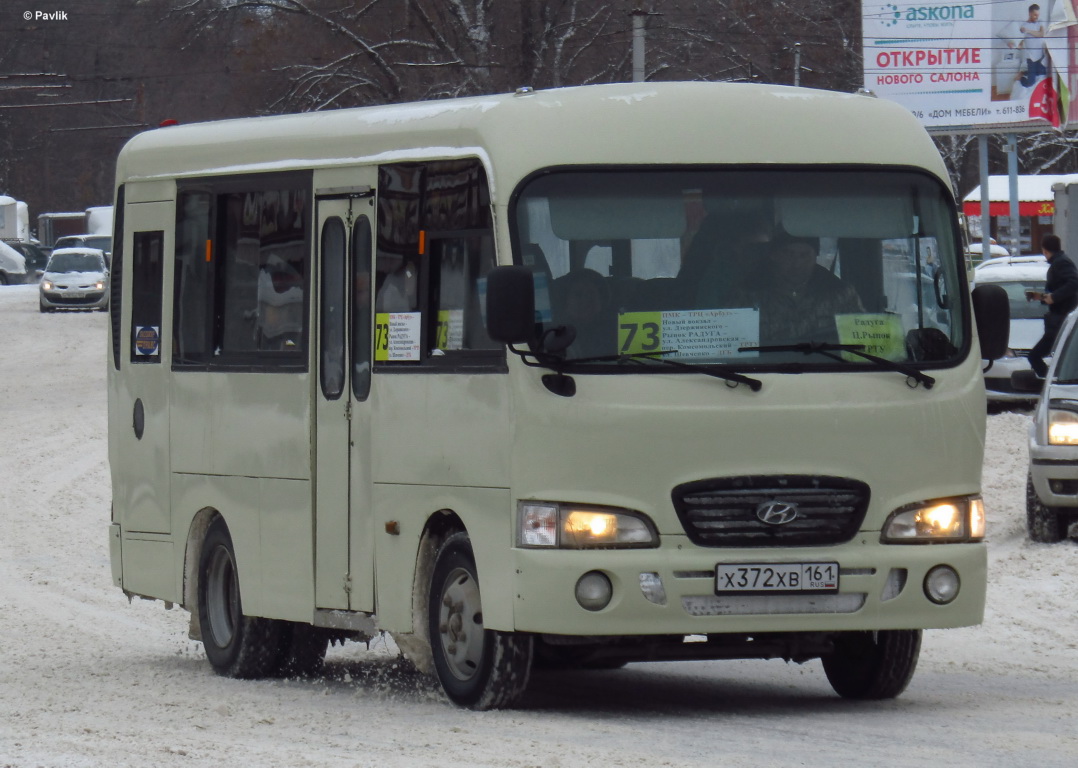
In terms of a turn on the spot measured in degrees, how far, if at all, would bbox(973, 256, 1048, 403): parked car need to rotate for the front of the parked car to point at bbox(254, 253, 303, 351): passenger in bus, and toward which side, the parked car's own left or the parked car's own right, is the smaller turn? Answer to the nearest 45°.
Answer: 0° — it already faces them

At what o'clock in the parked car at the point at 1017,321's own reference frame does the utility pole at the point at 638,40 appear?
The utility pole is roughly at 6 o'clock from the parked car.

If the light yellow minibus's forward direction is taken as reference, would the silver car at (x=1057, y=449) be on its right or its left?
on its left

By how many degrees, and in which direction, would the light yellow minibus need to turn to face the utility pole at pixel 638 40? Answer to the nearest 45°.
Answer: approximately 135° to its left

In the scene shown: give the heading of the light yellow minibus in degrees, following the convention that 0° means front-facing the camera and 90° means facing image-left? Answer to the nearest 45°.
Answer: approximately 315°

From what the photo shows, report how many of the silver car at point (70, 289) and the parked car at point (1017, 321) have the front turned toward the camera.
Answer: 2

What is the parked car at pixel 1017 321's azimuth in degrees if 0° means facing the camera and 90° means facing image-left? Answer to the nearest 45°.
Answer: approximately 0°
